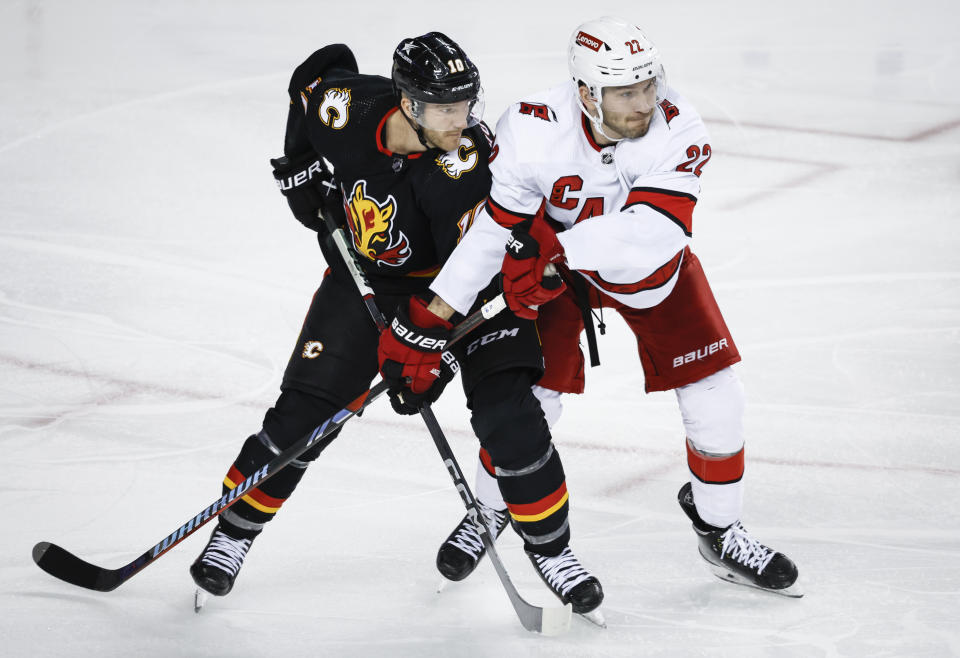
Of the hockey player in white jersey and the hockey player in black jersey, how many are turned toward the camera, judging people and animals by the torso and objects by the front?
2

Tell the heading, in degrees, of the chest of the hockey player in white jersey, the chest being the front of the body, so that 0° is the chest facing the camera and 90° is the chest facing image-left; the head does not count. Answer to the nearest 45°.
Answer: approximately 0°

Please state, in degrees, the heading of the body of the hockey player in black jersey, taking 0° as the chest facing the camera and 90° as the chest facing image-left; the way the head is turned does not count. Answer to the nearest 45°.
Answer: approximately 0°
